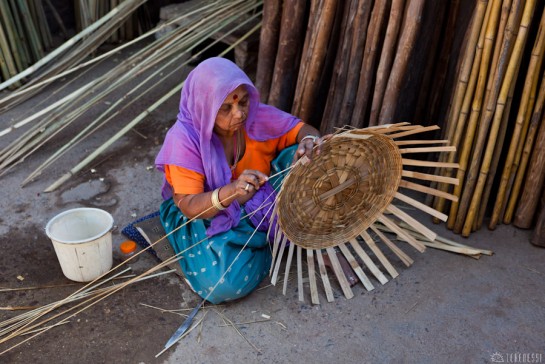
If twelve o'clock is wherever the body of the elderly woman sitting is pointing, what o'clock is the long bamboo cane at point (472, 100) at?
The long bamboo cane is roughly at 10 o'clock from the elderly woman sitting.

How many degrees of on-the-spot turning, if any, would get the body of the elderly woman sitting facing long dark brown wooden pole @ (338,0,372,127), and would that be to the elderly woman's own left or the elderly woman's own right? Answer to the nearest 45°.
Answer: approximately 90° to the elderly woman's own left

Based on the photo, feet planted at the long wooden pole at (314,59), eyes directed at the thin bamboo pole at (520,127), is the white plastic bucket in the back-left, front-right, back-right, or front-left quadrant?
back-right

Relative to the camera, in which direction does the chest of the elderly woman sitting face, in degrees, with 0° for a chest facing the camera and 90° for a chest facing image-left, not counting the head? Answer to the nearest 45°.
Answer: approximately 315°

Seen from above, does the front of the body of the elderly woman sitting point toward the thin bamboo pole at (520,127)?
no

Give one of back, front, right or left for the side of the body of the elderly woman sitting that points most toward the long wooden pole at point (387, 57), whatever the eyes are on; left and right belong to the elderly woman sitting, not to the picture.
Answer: left

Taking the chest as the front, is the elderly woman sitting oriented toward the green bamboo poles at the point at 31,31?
no

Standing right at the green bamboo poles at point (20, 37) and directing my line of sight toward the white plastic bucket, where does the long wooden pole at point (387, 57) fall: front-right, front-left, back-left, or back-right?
front-left

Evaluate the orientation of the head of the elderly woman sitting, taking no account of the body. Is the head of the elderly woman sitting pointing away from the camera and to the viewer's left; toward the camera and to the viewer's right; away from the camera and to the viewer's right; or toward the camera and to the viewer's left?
toward the camera and to the viewer's right

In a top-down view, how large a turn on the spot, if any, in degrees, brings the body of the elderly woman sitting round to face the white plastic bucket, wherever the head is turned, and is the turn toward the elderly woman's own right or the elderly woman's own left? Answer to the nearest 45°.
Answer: approximately 135° to the elderly woman's own right

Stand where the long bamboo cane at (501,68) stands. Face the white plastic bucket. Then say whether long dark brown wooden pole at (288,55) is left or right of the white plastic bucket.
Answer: right

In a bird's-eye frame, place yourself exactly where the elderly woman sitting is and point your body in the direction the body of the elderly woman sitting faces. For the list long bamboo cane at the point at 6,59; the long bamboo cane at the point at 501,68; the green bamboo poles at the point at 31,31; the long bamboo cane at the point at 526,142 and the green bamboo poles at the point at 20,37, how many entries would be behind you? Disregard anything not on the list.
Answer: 3

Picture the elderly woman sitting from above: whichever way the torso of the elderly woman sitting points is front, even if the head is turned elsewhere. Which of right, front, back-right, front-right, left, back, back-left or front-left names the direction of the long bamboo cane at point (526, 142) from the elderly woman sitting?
front-left

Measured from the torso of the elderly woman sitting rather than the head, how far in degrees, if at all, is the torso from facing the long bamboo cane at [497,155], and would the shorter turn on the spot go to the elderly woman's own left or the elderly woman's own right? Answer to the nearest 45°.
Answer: approximately 45° to the elderly woman's own left

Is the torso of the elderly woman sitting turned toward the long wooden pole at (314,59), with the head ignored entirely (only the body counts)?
no

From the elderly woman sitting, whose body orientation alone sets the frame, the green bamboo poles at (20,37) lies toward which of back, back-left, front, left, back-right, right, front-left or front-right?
back

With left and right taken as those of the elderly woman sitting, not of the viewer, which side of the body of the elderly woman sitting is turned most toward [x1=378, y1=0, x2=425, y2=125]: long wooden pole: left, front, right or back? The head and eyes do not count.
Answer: left

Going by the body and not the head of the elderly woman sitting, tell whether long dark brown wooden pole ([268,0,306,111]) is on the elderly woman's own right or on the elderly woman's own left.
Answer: on the elderly woman's own left
